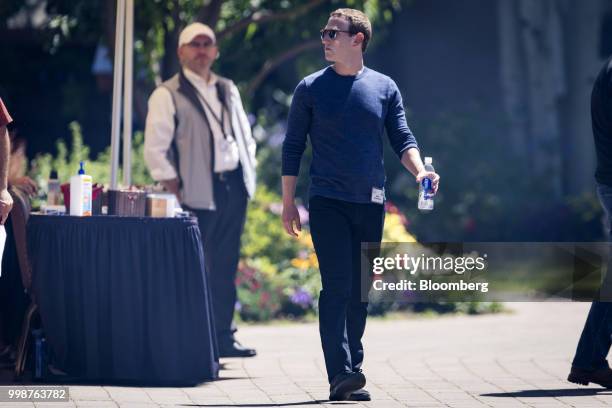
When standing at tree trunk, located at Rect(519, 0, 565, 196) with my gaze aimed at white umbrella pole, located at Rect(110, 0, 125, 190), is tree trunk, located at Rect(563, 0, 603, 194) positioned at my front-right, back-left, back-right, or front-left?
back-left

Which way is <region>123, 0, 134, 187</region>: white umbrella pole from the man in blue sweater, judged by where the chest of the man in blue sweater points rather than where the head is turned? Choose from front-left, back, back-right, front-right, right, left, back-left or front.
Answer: back-right

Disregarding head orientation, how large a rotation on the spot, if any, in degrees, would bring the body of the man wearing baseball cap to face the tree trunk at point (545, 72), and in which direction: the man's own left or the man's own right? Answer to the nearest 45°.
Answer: approximately 90° to the man's own left

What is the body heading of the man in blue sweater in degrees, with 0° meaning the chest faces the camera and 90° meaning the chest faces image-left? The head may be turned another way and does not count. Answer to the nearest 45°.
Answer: approximately 0°

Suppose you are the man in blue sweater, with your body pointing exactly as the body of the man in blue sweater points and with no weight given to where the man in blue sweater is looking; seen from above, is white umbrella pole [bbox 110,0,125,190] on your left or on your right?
on your right

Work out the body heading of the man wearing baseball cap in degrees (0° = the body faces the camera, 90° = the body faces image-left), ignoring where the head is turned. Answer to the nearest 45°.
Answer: approximately 315°

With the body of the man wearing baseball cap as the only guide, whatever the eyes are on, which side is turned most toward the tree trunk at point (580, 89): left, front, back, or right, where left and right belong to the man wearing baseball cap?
left
